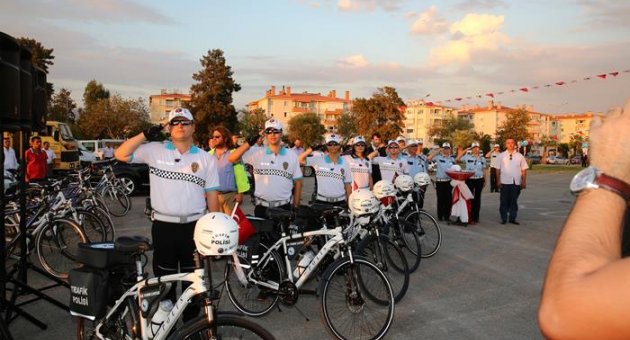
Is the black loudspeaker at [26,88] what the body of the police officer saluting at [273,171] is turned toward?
no

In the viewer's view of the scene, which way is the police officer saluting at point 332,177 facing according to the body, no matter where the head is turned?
toward the camera

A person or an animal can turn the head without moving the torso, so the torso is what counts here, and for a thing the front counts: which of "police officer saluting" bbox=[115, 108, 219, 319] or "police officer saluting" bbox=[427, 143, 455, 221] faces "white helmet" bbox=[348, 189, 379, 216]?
"police officer saluting" bbox=[427, 143, 455, 221]

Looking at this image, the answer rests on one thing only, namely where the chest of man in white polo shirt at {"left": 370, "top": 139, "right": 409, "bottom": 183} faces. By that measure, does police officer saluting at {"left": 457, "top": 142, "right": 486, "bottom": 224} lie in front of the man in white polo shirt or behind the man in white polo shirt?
behind

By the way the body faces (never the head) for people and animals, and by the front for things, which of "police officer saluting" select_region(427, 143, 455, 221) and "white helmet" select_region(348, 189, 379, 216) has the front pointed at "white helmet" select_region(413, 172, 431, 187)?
the police officer saluting

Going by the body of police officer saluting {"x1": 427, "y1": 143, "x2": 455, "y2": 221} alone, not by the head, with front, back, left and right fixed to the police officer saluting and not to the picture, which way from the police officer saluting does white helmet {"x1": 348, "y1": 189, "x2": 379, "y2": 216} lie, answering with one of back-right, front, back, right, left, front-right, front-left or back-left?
front

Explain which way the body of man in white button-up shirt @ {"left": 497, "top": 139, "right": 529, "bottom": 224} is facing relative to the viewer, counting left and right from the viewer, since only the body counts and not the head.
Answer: facing the viewer

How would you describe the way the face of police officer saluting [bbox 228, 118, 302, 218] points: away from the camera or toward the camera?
toward the camera

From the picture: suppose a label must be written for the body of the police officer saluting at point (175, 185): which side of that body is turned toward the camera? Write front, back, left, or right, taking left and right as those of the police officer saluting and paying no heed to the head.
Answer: front

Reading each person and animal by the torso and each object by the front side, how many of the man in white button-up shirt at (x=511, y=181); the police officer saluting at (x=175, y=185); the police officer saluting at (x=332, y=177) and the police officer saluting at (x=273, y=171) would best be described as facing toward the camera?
4

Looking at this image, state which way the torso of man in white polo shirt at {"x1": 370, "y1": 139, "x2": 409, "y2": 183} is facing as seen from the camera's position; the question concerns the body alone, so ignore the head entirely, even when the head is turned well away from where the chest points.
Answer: toward the camera

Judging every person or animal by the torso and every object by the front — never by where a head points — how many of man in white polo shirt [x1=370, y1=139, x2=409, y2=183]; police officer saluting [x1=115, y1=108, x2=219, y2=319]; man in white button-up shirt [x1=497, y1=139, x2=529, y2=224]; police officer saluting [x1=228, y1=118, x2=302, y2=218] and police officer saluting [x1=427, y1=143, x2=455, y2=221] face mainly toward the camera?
5

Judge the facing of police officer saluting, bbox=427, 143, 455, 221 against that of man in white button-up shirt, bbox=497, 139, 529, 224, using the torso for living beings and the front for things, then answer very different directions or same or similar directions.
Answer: same or similar directions

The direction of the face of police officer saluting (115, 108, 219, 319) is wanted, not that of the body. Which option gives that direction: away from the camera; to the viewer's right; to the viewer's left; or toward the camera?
toward the camera
